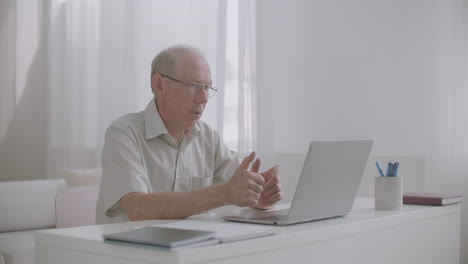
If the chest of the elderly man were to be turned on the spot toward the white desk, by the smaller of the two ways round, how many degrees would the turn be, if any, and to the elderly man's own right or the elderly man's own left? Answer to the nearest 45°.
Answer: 0° — they already face it

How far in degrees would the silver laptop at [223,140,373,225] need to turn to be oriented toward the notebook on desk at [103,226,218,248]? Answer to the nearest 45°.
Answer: approximately 90° to its left

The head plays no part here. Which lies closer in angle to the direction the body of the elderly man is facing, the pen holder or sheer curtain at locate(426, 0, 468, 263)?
the pen holder

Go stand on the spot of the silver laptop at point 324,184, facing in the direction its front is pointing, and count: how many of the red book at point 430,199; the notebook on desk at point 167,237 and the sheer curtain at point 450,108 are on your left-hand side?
1

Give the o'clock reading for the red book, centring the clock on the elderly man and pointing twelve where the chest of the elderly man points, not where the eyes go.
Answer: The red book is roughly at 11 o'clock from the elderly man.

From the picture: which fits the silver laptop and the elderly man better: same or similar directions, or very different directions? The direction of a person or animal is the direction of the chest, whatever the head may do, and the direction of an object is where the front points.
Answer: very different directions

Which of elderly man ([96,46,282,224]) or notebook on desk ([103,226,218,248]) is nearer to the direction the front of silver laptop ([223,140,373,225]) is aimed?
the elderly man

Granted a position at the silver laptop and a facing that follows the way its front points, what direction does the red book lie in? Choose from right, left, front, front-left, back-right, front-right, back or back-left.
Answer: right

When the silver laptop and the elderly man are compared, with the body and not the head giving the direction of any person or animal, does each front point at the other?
yes

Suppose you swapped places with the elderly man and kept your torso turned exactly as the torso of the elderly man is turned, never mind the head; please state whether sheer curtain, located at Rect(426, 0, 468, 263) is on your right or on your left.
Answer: on your left

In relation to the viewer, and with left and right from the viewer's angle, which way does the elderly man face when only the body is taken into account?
facing the viewer and to the right of the viewer

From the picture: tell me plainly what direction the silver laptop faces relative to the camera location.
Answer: facing away from the viewer and to the left of the viewer

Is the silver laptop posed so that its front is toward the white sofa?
yes

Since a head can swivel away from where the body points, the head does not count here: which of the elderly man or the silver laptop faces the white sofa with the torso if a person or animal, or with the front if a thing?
the silver laptop
